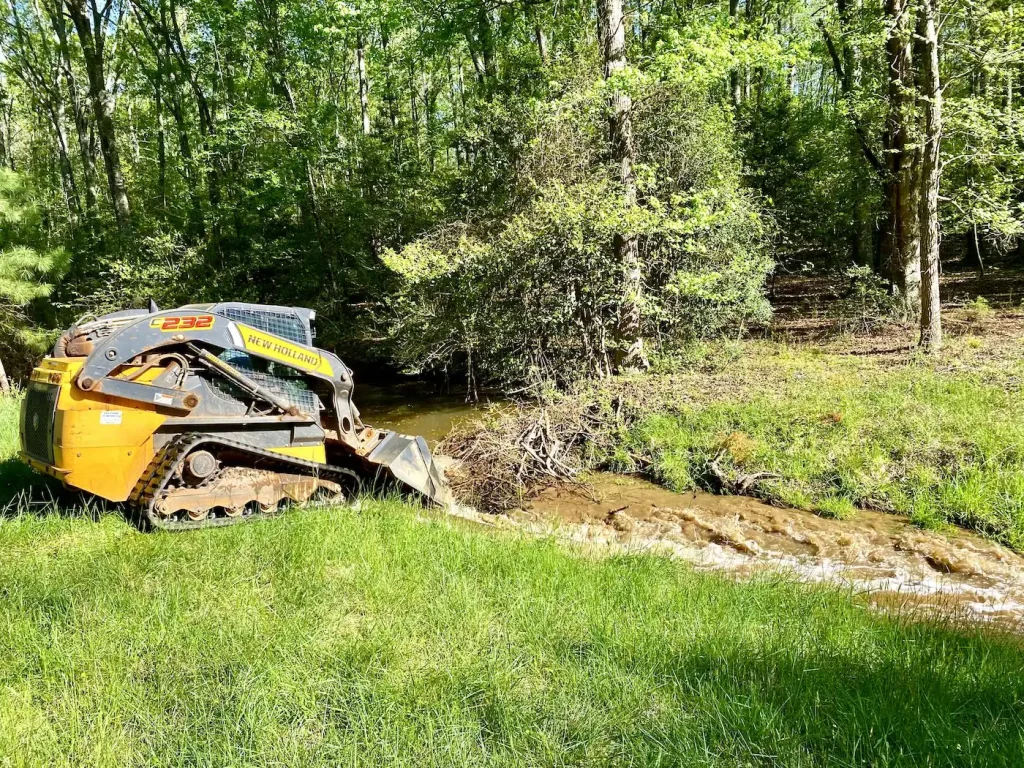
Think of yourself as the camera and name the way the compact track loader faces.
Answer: facing to the right of the viewer

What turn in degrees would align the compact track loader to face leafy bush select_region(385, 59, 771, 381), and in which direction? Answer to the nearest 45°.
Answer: approximately 45° to its left
